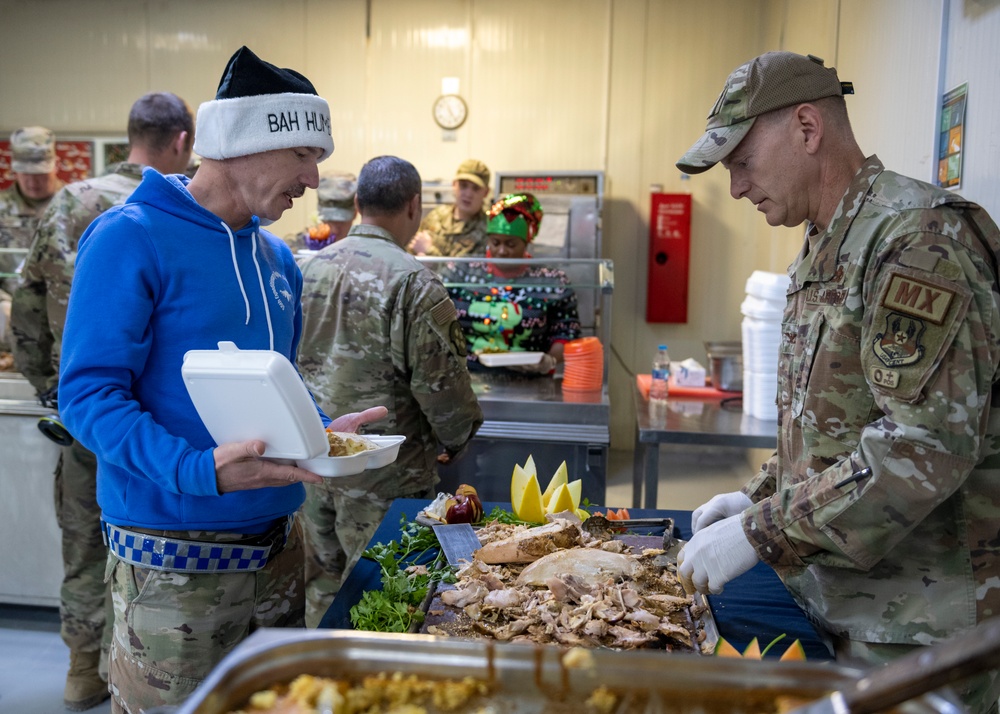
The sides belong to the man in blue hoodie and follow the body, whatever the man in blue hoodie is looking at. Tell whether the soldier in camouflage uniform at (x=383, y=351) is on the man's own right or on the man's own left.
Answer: on the man's own left

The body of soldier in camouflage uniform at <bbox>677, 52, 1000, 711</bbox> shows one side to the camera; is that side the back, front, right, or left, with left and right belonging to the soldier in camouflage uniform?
left

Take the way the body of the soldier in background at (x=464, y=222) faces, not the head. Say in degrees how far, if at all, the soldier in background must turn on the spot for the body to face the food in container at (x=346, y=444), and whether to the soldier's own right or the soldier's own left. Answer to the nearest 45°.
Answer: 0° — they already face it

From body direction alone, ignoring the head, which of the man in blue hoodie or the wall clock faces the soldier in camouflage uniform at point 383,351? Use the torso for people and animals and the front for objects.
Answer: the wall clock

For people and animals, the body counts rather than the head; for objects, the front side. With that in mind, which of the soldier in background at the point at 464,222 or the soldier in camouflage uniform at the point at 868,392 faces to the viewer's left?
the soldier in camouflage uniform

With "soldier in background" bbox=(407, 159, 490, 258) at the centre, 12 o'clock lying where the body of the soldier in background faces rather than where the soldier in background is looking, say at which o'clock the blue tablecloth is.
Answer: The blue tablecloth is roughly at 12 o'clock from the soldier in background.

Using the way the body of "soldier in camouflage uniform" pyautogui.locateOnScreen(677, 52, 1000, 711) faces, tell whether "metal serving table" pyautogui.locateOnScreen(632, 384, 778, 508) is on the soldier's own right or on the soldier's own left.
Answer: on the soldier's own right

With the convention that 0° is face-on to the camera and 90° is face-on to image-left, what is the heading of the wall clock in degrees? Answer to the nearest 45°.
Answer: approximately 0°

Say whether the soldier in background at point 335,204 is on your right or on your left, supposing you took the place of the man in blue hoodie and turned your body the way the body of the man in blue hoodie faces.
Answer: on your left

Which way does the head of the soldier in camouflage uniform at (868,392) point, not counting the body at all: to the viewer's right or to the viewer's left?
to the viewer's left

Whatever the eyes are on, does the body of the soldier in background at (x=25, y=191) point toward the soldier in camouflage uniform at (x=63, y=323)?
yes

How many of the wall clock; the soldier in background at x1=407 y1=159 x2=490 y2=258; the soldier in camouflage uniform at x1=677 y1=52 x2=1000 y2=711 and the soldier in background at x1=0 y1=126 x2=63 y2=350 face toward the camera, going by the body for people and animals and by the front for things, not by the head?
3
